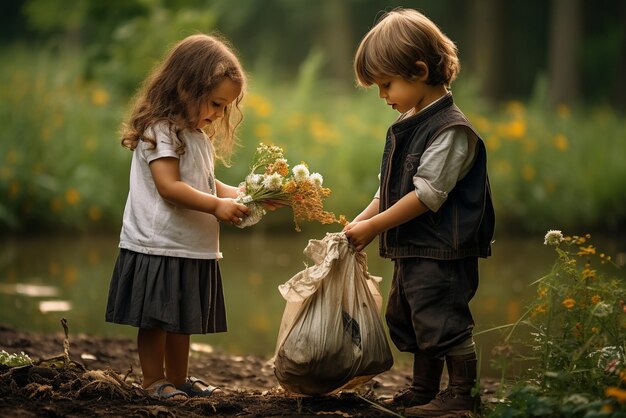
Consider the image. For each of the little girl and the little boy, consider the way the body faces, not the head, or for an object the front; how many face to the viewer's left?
1

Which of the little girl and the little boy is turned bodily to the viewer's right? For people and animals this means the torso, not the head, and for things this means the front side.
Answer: the little girl

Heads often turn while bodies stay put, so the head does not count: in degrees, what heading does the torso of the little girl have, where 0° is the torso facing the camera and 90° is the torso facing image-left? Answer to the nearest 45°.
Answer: approximately 270°

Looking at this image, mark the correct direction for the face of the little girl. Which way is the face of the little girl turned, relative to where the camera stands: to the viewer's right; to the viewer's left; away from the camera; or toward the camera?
to the viewer's right

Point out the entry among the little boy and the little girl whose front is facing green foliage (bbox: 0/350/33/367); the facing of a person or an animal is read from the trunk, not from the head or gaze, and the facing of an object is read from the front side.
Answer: the little boy

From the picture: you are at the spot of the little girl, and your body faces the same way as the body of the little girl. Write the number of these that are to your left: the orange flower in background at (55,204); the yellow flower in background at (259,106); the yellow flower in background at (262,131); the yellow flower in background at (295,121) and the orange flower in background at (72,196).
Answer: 5

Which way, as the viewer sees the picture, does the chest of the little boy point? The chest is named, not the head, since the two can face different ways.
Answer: to the viewer's left

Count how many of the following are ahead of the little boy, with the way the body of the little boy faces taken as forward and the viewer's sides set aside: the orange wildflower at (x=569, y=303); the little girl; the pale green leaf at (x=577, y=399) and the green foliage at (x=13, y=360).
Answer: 2

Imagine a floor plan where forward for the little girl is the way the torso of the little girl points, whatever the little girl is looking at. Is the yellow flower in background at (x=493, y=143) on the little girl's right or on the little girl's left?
on the little girl's left

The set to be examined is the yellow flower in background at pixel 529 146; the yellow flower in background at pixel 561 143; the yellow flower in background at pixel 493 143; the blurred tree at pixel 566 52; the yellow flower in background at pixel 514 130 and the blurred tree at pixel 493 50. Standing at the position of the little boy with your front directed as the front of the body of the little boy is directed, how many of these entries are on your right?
6

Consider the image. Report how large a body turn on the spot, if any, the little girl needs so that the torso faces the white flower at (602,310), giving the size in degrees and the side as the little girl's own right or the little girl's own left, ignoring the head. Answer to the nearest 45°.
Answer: approximately 45° to the little girl's own right

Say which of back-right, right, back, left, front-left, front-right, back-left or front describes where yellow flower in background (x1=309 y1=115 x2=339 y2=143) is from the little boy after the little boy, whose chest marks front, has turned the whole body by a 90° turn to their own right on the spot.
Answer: front

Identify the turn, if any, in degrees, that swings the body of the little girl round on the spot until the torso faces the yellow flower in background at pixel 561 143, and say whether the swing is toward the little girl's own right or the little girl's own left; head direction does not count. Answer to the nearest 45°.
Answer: approximately 45° to the little girl's own left

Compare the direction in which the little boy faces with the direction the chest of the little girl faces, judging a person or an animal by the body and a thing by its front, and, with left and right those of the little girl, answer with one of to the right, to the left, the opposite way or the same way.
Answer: the opposite way

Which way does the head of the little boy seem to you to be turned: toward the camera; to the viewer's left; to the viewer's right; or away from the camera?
to the viewer's left

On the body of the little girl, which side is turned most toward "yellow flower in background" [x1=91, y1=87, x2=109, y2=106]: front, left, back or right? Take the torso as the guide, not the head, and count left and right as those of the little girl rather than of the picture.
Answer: left

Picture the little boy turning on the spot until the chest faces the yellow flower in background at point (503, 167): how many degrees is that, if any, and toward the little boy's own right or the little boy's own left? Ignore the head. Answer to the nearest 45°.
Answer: approximately 90° to the little boy's own right
